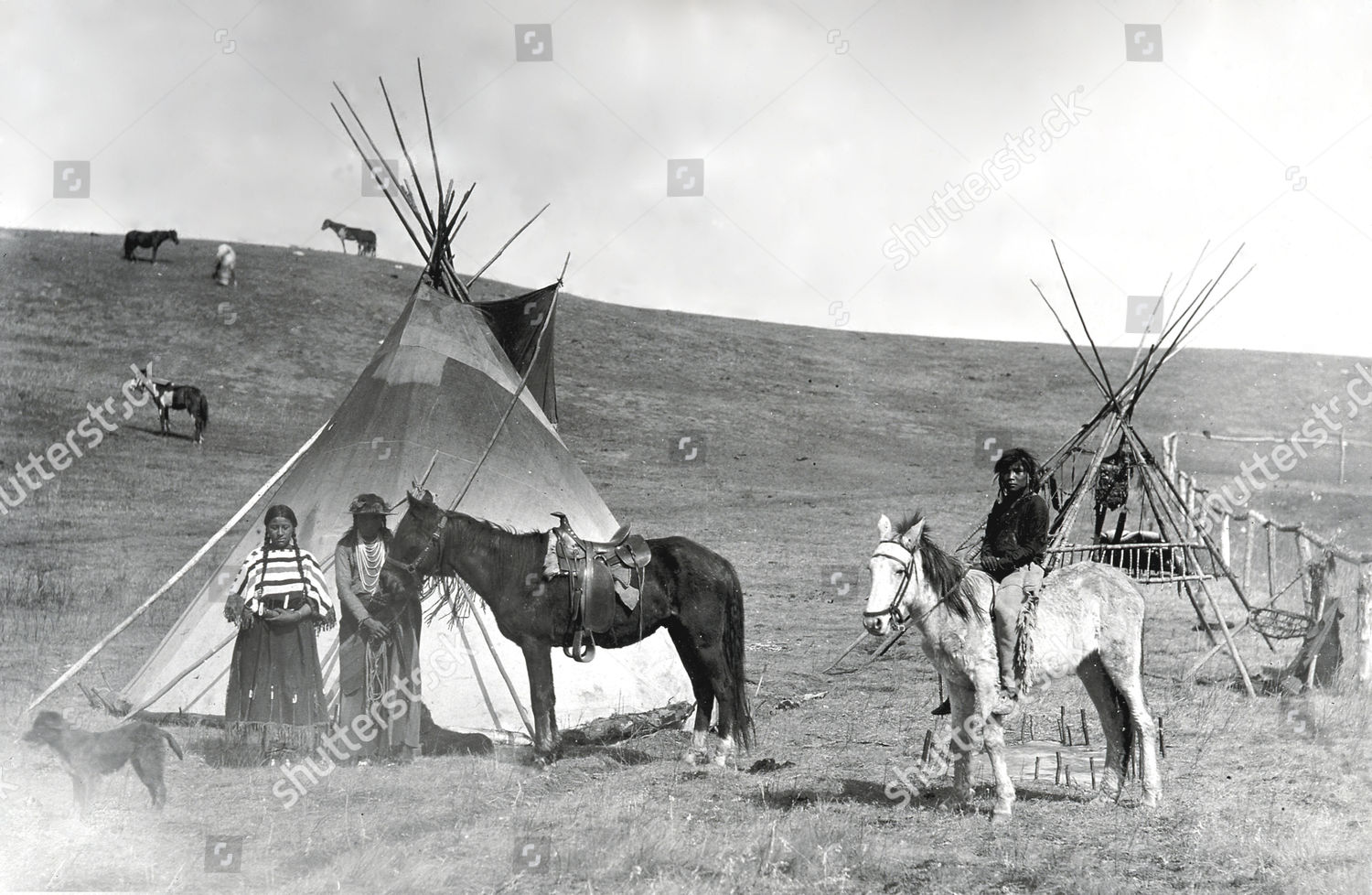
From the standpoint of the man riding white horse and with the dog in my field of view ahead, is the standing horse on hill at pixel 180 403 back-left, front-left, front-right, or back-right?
front-right

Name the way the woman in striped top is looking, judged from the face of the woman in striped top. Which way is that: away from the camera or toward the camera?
toward the camera

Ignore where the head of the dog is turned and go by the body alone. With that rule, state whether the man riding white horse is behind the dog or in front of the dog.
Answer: behind

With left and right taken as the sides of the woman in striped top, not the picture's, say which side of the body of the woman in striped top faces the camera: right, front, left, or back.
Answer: front

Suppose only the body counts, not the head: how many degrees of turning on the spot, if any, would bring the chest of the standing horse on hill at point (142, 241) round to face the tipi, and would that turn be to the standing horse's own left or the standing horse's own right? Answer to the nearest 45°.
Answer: approximately 90° to the standing horse's own right

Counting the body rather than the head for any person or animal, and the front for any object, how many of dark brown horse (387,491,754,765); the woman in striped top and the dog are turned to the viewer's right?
0

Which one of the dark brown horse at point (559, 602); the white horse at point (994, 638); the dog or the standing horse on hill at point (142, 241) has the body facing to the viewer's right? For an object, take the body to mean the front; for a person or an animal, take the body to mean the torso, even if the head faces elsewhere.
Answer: the standing horse on hill

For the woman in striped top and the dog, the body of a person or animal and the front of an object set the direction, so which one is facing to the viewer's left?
the dog

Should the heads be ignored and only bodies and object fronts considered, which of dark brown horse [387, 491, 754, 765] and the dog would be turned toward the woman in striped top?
the dark brown horse

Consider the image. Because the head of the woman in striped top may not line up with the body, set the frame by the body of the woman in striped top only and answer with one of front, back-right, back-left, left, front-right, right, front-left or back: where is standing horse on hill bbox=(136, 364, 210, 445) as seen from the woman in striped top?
back

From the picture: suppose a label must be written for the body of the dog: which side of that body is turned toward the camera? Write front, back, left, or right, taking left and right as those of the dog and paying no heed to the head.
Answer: left

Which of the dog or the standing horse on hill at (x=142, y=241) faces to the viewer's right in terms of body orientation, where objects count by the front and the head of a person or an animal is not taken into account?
the standing horse on hill

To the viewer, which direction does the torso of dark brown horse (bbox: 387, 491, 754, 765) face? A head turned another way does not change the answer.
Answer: to the viewer's left

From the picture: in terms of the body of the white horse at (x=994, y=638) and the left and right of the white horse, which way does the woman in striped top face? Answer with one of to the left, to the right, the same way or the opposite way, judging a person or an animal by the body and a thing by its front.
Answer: to the left

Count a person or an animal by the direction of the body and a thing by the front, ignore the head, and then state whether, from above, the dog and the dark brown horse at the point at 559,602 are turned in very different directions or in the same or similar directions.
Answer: same or similar directions

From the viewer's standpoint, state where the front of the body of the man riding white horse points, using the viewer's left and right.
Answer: facing the viewer and to the left of the viewer

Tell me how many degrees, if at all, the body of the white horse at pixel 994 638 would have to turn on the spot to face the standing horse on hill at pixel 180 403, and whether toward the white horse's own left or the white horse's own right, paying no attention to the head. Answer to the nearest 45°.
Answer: approximately 90° to the white horse's own right

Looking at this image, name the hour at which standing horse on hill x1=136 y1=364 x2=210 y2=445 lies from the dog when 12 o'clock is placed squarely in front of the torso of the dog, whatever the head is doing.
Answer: The standing horse on hill is roughly at 3 o'clock from the dog.
